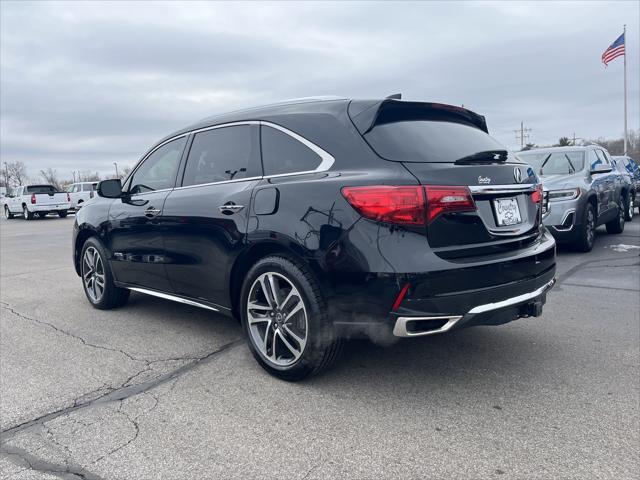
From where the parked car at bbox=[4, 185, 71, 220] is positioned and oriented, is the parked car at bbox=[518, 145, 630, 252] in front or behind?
behind

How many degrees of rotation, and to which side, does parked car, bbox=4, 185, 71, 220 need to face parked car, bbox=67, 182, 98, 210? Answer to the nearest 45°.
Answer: approximately 135° to its right

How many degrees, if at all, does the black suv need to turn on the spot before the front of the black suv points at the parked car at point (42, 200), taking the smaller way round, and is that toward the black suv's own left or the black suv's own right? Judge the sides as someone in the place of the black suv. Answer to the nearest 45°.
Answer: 0° — it already faces it

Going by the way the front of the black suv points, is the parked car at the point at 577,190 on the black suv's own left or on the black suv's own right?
on the black suv's own right

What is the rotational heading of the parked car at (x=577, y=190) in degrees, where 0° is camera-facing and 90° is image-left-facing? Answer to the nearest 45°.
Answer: approximately 45°

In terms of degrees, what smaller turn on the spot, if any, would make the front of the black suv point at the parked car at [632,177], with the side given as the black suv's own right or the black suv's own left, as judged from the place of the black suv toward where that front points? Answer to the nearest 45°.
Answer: approximately 90° to the black suv's own right

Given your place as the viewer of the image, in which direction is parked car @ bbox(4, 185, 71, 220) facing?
facing away from the viewer and to the left of the viewer

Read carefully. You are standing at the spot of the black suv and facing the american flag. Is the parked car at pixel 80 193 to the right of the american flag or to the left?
left

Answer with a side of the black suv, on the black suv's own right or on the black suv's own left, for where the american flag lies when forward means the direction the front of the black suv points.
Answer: on the black suv's own right

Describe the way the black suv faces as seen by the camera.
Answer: facing away from the viewer and to the left of the viewer
